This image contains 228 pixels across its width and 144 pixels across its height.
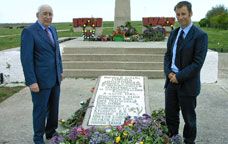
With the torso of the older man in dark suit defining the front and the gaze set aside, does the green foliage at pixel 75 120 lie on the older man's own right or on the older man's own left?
on the older man's own left

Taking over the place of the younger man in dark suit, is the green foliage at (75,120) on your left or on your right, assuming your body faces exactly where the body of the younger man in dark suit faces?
on your right

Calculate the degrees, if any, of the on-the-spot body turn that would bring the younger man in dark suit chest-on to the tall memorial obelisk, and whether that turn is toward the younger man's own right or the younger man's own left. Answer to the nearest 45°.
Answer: approximately 135° to the younger man's own right

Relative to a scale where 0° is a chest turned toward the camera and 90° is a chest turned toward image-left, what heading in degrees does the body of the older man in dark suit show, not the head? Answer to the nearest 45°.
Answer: approximately 315°

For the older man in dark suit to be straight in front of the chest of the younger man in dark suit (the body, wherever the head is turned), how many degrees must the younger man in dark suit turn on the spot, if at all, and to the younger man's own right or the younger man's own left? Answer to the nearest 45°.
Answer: approximately 45° to the younger man's own right

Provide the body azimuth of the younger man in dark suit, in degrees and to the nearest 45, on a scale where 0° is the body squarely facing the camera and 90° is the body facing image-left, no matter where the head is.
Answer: approximately 45°

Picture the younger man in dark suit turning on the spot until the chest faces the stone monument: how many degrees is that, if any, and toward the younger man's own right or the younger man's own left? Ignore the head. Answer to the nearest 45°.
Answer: approximately 90° to the younger man's own right

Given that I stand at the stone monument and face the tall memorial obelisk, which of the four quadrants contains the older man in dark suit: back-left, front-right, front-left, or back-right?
back-left
